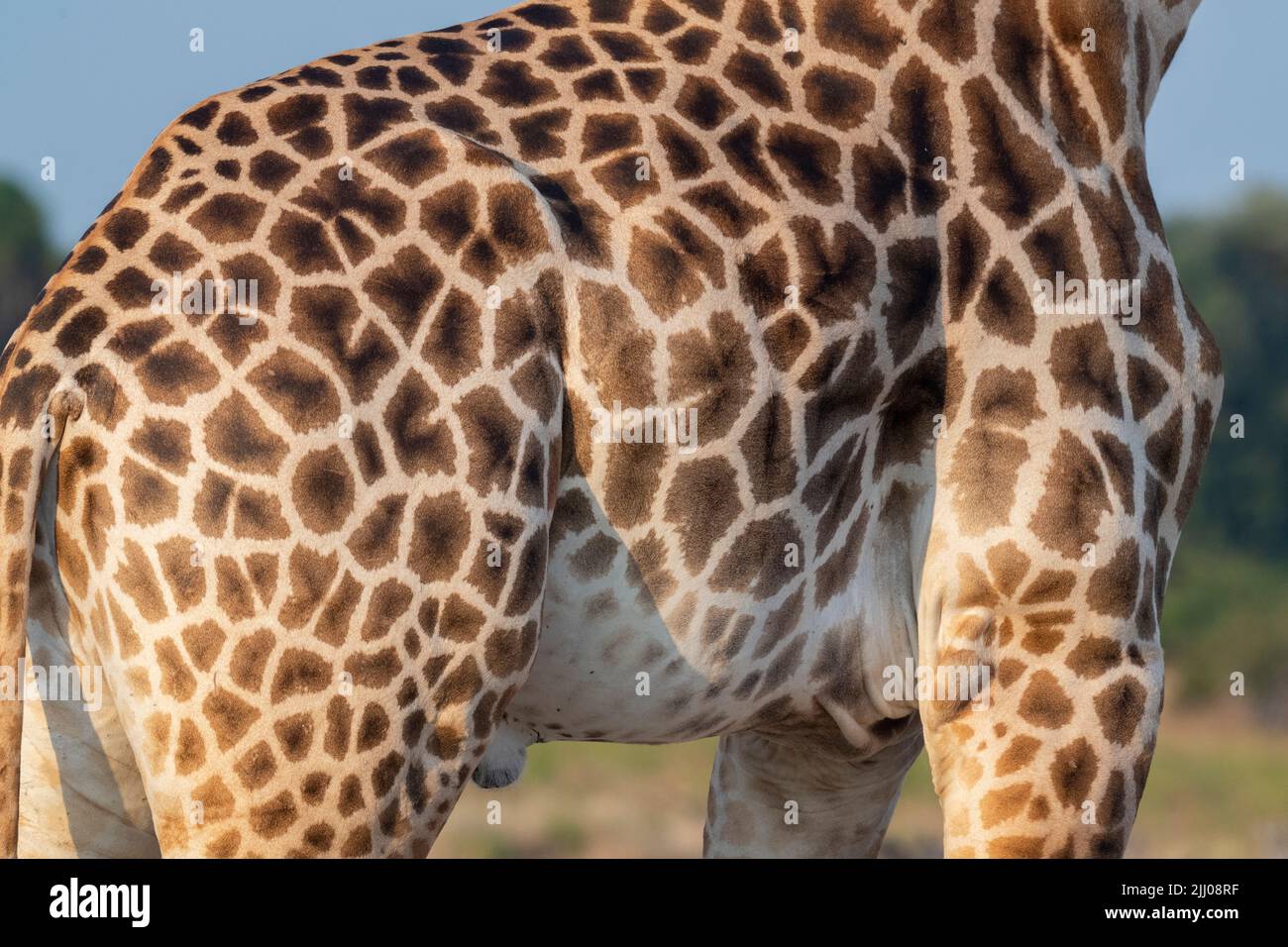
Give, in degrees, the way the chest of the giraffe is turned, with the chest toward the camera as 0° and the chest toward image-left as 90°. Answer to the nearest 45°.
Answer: approximately 270°

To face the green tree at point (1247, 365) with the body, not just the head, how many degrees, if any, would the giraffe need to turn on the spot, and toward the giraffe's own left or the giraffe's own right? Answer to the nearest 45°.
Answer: approximately 90° to the giraffe's own left
